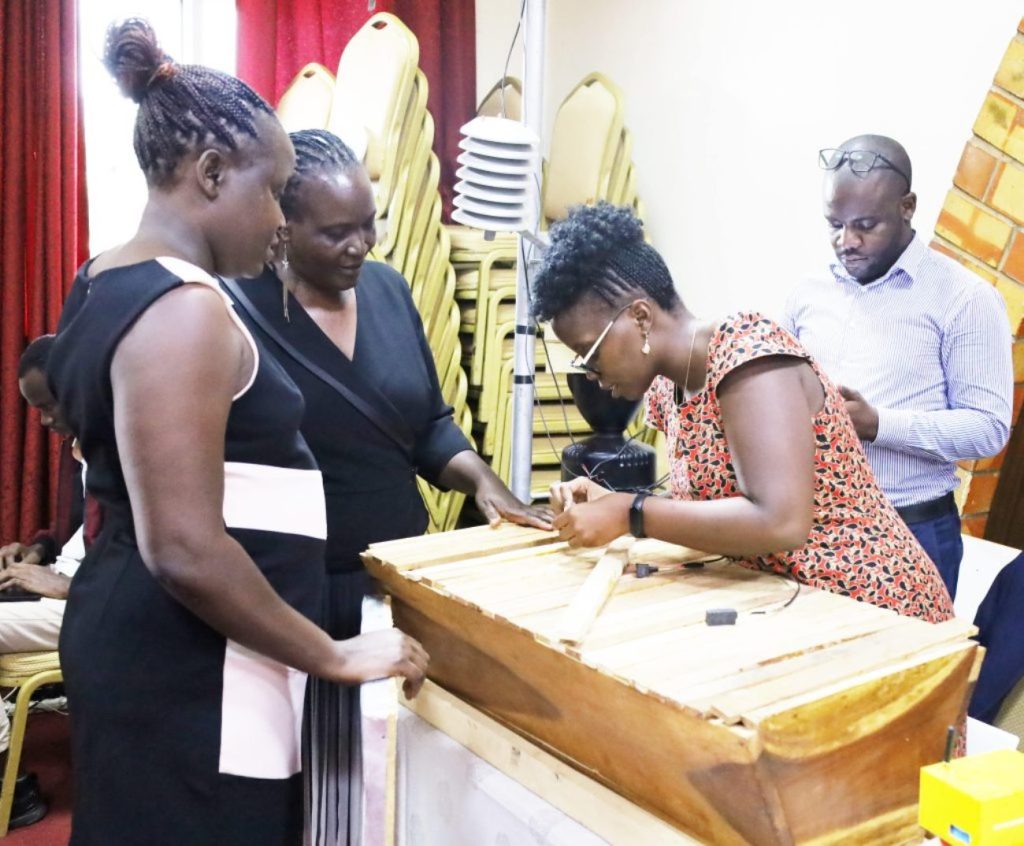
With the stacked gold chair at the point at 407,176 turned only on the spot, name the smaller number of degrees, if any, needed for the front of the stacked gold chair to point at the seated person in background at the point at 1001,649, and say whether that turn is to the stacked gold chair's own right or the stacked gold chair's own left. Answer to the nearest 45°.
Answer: approximately 90° to the stacked gold chair's own left

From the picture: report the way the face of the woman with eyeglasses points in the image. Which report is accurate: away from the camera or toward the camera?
toward the camera

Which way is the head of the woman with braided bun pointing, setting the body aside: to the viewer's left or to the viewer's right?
to the viewer's right

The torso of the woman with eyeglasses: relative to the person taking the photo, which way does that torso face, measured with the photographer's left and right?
facing to the left of the viewer

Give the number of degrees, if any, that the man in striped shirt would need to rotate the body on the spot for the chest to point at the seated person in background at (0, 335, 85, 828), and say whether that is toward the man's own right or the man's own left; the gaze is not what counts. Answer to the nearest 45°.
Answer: approximately 45° to the man's own right

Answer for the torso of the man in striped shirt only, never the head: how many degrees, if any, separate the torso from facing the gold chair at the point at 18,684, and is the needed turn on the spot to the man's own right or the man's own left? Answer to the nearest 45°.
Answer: approximately 45° to the man's own right

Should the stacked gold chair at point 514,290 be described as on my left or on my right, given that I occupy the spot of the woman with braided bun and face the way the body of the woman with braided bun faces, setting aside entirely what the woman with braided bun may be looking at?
on my left

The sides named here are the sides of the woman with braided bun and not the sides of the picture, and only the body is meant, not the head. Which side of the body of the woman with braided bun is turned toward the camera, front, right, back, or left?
right

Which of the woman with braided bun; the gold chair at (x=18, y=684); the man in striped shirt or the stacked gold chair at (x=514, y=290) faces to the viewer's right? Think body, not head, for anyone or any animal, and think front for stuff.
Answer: the woman with braided bun

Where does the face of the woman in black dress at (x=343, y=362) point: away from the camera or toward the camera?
toward the camera

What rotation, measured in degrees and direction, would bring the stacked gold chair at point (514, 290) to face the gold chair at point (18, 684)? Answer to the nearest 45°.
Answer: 0° — it already faces it

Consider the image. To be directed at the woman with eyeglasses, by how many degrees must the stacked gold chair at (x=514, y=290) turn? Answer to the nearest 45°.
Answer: approximately 45° to its left

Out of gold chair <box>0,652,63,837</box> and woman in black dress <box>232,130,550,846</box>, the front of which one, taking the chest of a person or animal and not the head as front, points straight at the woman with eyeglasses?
the woman in black dress
